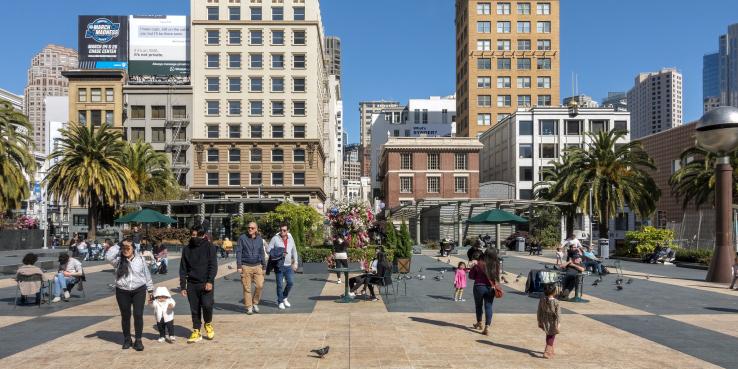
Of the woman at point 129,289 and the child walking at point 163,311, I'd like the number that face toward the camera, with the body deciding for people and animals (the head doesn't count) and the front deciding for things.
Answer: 2

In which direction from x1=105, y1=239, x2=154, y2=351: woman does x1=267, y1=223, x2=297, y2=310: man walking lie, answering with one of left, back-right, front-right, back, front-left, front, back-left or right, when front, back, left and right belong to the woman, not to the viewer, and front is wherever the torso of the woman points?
back-left

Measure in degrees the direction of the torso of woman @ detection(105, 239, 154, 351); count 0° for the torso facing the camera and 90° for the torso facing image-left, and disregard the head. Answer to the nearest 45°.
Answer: approximately 0°

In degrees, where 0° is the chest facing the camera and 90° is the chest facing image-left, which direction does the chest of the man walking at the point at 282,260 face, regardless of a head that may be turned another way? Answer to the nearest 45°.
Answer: approximately 0°

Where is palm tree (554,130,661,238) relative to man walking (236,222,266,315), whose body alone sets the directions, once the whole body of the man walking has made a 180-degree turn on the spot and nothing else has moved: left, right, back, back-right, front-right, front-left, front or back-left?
front-right
